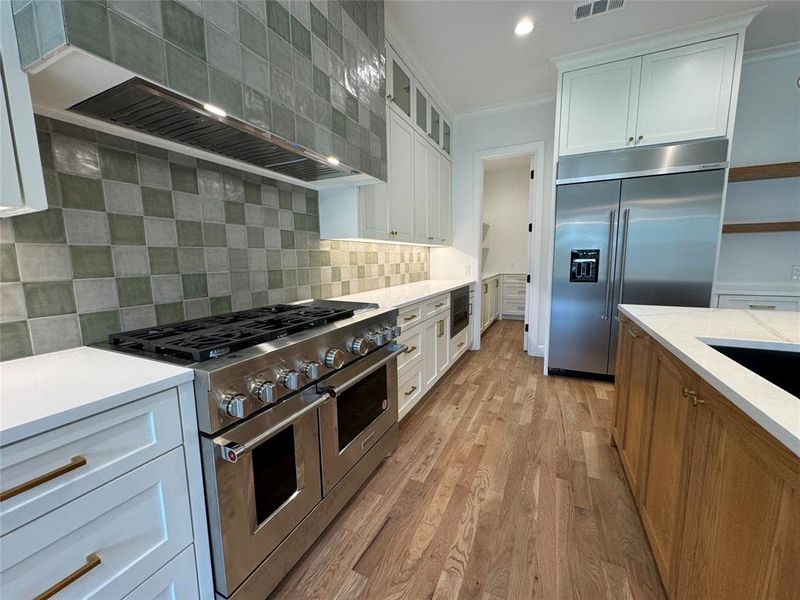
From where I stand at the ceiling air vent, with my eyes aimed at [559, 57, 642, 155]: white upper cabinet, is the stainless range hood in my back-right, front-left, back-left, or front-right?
back-left

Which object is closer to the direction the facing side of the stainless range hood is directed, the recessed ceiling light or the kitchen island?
the kitchen island

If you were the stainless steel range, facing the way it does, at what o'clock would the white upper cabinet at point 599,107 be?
The white upper cabinet is roughly at 10 o'clock from the stainless steel range.

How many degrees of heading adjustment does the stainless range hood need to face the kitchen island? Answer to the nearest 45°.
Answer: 0° — it already faces it

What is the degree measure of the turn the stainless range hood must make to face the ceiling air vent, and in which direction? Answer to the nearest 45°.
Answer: approximately 45° to its left

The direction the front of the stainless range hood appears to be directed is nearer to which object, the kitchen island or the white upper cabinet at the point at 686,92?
the kitchen island

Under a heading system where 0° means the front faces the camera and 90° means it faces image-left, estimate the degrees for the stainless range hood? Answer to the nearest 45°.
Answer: approximately 315°

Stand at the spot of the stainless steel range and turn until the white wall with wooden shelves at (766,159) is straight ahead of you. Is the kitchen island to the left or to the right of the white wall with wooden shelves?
right
